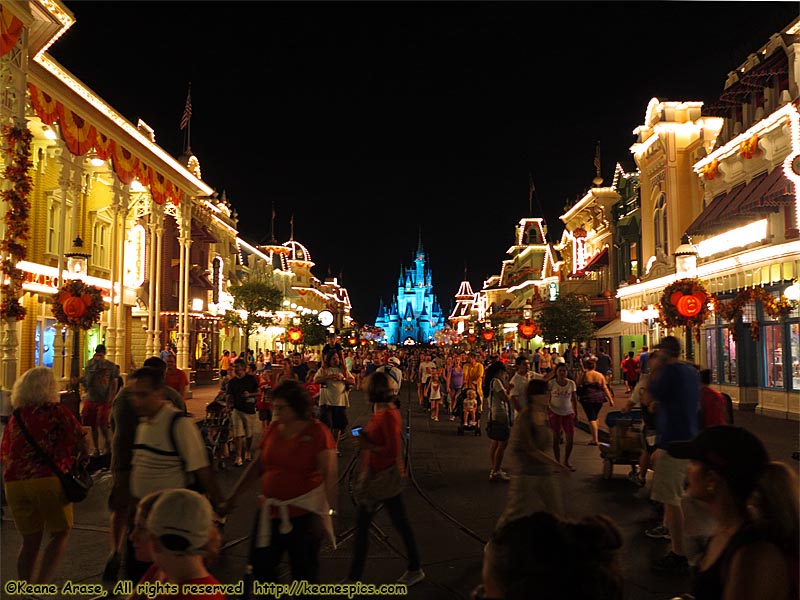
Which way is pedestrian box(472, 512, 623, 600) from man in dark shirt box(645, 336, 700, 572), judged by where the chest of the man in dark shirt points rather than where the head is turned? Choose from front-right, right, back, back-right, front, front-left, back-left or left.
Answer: left

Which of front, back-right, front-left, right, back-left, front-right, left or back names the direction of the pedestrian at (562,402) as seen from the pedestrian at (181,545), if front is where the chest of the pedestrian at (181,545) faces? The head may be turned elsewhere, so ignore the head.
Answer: front-right

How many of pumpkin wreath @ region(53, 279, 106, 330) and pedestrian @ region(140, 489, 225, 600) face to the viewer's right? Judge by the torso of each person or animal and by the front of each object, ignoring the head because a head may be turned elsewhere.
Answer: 0

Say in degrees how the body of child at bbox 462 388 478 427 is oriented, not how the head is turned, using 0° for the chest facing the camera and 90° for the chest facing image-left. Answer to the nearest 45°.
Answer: approximately 0°

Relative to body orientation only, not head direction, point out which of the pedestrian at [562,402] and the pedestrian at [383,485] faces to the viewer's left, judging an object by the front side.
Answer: the pedestrian at [383,485]

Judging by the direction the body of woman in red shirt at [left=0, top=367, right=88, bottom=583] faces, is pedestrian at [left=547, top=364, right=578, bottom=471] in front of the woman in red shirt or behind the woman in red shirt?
in front

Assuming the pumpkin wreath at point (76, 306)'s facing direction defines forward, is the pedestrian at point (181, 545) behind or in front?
in front

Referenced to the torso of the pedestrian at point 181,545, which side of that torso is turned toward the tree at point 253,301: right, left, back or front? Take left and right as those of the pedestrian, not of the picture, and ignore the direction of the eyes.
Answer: front

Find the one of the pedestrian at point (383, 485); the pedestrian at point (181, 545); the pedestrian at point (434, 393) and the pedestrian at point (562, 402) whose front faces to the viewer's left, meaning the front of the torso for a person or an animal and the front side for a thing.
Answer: the pedestrian at point (383, 485)

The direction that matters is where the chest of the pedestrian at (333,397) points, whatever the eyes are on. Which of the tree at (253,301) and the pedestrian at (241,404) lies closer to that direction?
the pedestrian

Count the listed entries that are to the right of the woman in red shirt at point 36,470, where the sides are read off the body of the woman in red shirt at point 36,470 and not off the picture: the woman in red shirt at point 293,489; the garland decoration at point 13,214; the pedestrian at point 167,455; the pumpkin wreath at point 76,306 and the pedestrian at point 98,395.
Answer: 2

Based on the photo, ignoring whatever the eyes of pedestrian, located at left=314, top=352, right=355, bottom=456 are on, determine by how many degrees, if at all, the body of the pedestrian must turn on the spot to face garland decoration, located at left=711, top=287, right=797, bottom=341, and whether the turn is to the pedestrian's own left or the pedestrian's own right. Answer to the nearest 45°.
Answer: approximately 90° to the pedestrian's own left

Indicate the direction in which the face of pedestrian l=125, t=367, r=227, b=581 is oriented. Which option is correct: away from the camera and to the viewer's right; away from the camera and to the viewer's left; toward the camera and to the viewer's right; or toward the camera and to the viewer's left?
toward the camera and to the viewer's left
